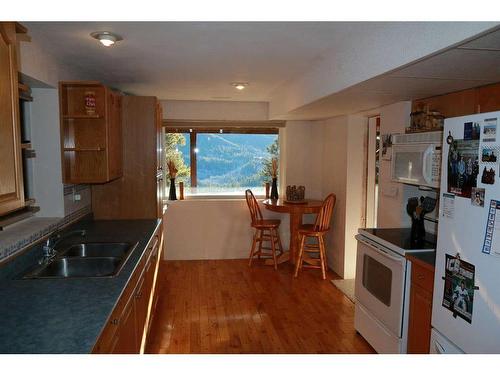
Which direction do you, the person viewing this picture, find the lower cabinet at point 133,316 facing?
facing to the right of the viewer

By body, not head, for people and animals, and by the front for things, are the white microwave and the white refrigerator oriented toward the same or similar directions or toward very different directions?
same or similar directions

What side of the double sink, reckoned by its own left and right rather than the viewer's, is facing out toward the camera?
right

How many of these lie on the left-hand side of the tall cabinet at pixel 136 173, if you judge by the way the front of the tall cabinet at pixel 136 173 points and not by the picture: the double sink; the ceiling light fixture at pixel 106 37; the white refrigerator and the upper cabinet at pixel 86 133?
0

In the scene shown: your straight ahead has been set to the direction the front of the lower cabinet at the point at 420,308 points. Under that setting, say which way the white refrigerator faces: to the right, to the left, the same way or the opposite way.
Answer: the same way

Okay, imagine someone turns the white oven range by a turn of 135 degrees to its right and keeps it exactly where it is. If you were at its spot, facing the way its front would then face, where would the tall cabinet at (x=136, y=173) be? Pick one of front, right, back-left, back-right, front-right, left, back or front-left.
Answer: left

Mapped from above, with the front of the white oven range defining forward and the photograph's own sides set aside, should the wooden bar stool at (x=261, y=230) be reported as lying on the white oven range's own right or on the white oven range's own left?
on the white oven range's own right

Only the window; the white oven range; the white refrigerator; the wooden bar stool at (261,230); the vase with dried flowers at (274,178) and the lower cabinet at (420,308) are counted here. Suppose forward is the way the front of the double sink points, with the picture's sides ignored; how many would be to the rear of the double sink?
0

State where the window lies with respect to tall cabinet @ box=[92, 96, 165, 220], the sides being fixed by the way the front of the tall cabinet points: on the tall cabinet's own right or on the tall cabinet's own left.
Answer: on the tall cabinet's own left

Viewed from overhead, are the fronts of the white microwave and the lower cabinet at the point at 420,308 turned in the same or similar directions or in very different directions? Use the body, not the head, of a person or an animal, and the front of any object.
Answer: same or similar directions

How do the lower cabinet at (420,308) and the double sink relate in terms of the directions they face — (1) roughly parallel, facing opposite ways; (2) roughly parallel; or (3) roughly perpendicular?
roughly parallel, facing opposite ways

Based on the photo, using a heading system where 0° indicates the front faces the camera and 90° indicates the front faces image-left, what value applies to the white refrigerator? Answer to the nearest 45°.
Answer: approximately 45°

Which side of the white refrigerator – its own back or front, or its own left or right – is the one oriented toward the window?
right

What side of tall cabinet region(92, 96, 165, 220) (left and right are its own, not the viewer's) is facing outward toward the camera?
right
